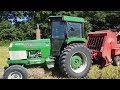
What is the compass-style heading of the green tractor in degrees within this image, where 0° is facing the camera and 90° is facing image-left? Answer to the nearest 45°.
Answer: approximately 90°
